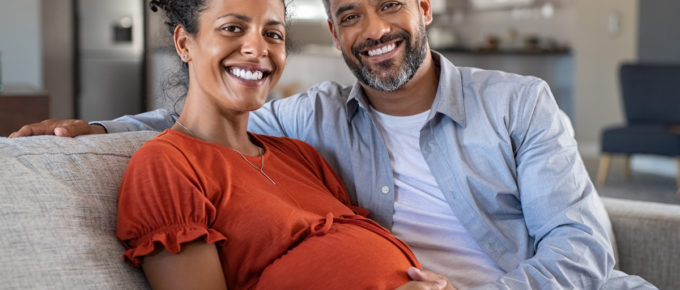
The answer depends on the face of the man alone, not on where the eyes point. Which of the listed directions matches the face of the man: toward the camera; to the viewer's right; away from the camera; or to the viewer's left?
toward the camera

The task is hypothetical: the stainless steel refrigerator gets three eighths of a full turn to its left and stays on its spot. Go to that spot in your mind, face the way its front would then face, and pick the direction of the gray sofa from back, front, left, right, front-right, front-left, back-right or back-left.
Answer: back-right

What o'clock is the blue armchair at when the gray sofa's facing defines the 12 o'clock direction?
The blue armchair is roughly at 7 o'clock from the gray sofa.

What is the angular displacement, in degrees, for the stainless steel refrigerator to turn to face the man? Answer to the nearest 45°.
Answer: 0° — it already faces them

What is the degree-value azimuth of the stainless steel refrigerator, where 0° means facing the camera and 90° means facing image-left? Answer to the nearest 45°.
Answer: approximately 0°

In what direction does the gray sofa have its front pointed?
toward the camera

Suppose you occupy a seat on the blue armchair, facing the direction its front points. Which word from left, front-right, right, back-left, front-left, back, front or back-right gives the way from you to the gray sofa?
front-left

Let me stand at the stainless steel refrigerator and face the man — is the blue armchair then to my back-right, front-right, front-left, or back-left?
front-left

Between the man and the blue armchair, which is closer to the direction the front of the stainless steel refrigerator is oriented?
the man

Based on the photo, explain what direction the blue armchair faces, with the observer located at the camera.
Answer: facing the viewer and to the left of the viewer

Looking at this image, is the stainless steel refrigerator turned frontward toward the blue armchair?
no
